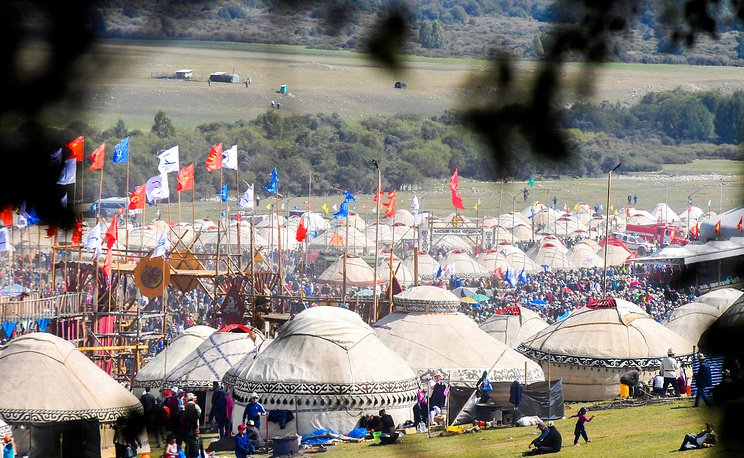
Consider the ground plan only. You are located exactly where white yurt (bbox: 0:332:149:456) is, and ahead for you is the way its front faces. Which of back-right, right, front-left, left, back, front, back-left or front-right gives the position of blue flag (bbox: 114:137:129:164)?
back

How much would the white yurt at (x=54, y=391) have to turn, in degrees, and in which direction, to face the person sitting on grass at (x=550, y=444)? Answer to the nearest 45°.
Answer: approximately 45° to its left

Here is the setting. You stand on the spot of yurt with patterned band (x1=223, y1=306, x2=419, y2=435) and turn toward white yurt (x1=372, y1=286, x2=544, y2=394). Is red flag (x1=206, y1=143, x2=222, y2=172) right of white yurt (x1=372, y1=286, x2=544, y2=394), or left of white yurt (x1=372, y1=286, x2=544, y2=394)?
left

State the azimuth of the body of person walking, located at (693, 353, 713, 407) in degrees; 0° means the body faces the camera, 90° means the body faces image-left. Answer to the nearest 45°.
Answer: approximately 90°

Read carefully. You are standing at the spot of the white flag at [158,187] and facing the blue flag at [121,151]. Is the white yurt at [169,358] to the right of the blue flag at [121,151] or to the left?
left

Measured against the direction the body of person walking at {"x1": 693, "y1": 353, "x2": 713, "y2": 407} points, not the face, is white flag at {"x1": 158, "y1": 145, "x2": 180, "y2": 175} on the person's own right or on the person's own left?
on the person's own right

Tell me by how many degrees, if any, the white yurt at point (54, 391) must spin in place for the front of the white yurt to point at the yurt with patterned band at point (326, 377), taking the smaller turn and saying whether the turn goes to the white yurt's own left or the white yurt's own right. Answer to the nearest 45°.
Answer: approximately 90° to the white yurt's own left

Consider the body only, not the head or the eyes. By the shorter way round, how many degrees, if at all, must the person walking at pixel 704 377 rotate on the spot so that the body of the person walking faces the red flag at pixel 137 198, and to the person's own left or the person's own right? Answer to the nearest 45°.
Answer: approximately 45° to the person's own right
